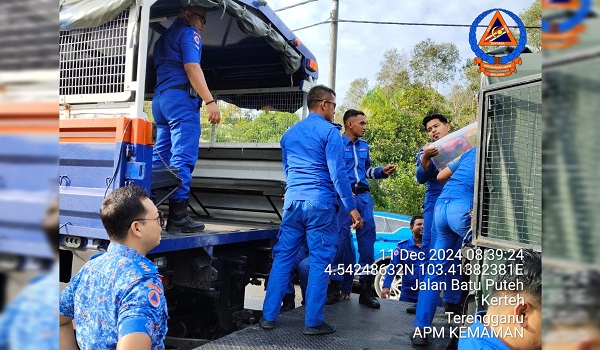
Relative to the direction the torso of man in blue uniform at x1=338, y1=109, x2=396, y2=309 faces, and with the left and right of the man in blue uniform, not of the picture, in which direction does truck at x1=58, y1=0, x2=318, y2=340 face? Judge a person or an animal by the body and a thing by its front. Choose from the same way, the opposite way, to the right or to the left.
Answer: the opposite way

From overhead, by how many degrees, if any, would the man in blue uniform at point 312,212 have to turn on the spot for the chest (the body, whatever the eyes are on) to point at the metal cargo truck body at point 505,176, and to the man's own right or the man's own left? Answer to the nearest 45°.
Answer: approximately 90° to the man's own right

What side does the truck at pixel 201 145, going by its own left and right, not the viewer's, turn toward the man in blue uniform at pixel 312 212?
back

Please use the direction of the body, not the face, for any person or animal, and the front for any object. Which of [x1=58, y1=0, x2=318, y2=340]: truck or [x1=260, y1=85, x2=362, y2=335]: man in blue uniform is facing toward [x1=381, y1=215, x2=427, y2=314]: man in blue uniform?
[x1=260, y1=85, x2=362, y2=335]: man in blue uniform

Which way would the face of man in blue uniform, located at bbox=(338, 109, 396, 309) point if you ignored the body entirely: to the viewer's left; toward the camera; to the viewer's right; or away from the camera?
to the viewer's right

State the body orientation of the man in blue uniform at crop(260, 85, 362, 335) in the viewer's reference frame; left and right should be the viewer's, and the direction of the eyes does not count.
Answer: facing away from the viewer and to the right of the viewer

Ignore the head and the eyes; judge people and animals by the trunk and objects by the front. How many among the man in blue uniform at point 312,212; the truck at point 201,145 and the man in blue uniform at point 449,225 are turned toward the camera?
0

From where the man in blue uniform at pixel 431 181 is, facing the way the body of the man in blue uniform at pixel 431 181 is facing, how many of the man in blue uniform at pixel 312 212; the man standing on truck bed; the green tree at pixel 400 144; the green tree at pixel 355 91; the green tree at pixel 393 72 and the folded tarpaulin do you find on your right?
3

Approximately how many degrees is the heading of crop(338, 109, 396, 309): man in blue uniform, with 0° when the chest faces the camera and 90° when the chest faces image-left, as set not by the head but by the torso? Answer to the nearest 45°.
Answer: approximately 315°

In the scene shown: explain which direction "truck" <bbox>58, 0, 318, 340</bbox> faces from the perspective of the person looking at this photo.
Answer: facing away from the viewer and to the left of the viewer
